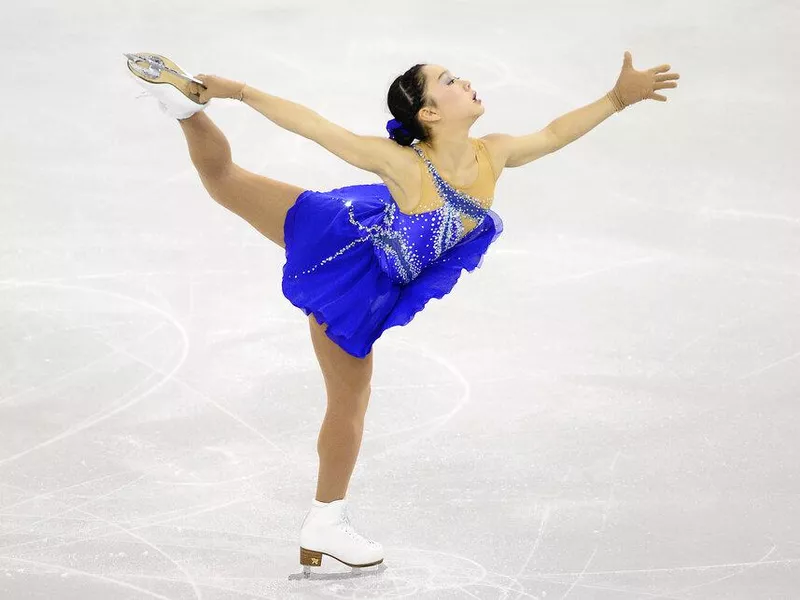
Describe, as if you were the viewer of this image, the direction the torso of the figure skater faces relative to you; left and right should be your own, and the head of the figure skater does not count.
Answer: facing the viewer and to the right of the viewer

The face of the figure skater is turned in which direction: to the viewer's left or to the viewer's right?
to the viewer's right
